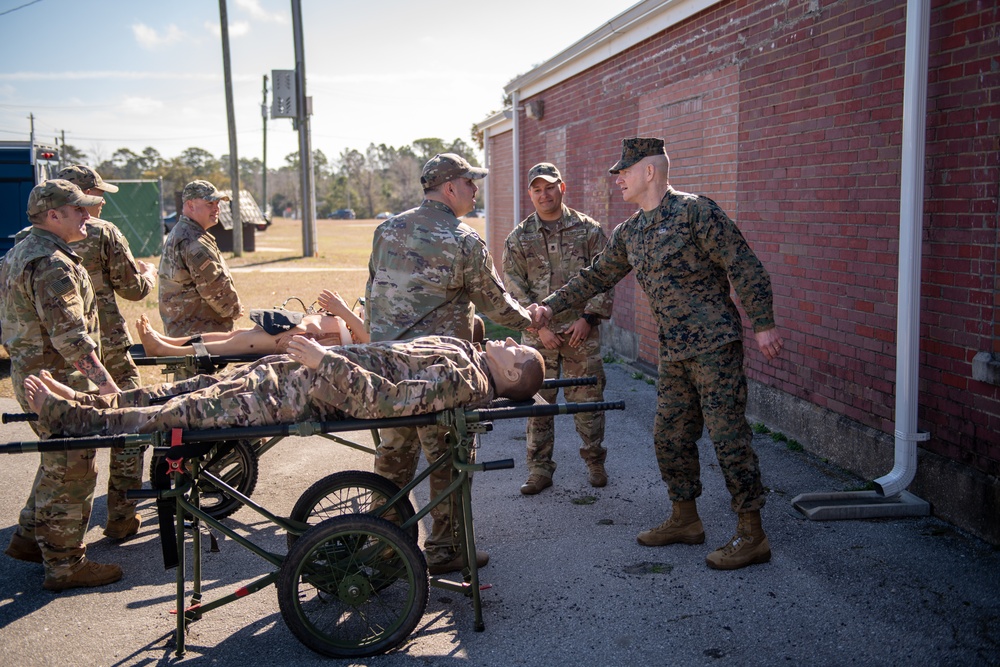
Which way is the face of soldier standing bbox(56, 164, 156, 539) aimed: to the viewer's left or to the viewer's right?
to the viewer's right

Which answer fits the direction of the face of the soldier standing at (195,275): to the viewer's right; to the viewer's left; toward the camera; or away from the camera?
to the viewer's right

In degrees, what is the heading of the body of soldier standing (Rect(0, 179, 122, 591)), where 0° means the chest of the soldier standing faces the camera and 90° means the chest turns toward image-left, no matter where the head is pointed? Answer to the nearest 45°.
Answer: approximately 270°

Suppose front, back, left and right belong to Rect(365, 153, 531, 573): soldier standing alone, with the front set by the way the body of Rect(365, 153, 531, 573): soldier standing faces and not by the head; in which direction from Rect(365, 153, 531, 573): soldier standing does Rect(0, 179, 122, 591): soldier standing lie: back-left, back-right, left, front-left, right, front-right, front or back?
back-left

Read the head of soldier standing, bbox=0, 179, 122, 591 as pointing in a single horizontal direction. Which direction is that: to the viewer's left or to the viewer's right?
to the viewer's right

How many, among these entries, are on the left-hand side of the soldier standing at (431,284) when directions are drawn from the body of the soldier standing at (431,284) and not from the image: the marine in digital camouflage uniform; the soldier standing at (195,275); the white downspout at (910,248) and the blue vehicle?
2

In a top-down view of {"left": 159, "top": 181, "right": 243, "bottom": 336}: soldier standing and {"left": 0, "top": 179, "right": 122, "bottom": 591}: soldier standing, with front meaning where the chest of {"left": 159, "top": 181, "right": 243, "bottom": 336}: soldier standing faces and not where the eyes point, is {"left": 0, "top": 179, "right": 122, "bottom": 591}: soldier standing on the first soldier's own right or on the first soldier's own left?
on the first soldier's own right

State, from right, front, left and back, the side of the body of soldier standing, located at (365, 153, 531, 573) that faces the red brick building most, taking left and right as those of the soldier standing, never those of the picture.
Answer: front

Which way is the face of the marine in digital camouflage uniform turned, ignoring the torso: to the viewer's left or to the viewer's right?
to the viewer's left

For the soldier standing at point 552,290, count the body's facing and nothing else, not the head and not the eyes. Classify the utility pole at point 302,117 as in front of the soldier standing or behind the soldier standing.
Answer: behind

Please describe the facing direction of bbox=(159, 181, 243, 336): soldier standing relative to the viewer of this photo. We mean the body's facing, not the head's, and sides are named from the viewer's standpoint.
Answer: facing to the right of the viewer

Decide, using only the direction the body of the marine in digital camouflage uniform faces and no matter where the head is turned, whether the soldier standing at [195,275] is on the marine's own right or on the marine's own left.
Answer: on the marine's own right

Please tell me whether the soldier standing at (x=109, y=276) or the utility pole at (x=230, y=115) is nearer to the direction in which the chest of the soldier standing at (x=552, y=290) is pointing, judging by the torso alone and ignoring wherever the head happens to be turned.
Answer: the soldier standing

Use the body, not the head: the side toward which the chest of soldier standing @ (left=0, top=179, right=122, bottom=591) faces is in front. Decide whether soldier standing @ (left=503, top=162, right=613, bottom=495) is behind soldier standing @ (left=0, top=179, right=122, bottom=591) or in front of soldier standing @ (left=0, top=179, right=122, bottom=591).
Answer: in front

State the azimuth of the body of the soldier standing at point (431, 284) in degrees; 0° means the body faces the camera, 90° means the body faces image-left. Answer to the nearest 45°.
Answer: approximately 225°

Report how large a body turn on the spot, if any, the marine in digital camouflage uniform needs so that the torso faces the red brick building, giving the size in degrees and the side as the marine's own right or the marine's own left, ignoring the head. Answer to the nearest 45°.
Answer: approximately 180°
